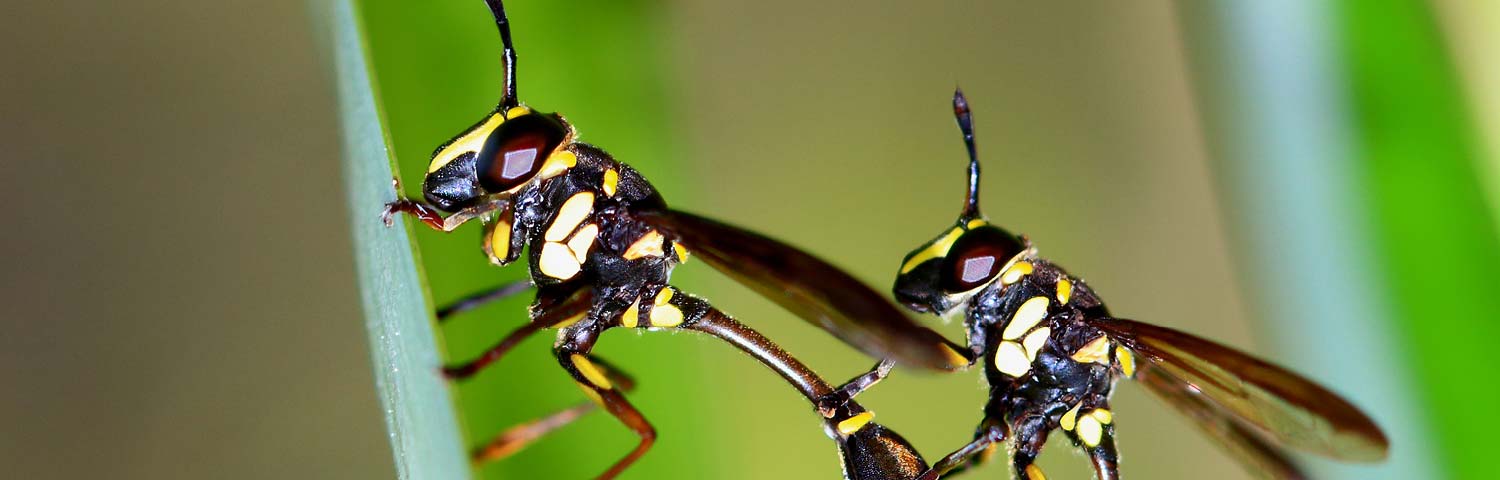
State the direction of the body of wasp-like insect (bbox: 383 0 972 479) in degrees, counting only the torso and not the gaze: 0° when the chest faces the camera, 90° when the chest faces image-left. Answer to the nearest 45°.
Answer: approximately 90°

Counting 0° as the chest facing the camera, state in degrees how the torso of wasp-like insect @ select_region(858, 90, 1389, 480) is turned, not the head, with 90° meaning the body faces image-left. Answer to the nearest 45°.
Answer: approximately 90°

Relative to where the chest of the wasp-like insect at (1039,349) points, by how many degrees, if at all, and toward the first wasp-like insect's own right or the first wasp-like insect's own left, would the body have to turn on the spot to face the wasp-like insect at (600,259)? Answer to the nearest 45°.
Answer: approximately 45° to the first wasp-like insect's own left

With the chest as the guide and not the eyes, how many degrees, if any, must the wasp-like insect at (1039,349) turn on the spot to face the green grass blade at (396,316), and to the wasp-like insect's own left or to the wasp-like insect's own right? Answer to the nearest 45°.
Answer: approximately 45° to the wasp-like insect's own left

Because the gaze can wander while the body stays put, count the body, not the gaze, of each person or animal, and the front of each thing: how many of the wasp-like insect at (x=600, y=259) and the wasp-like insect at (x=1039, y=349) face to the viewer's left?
2
